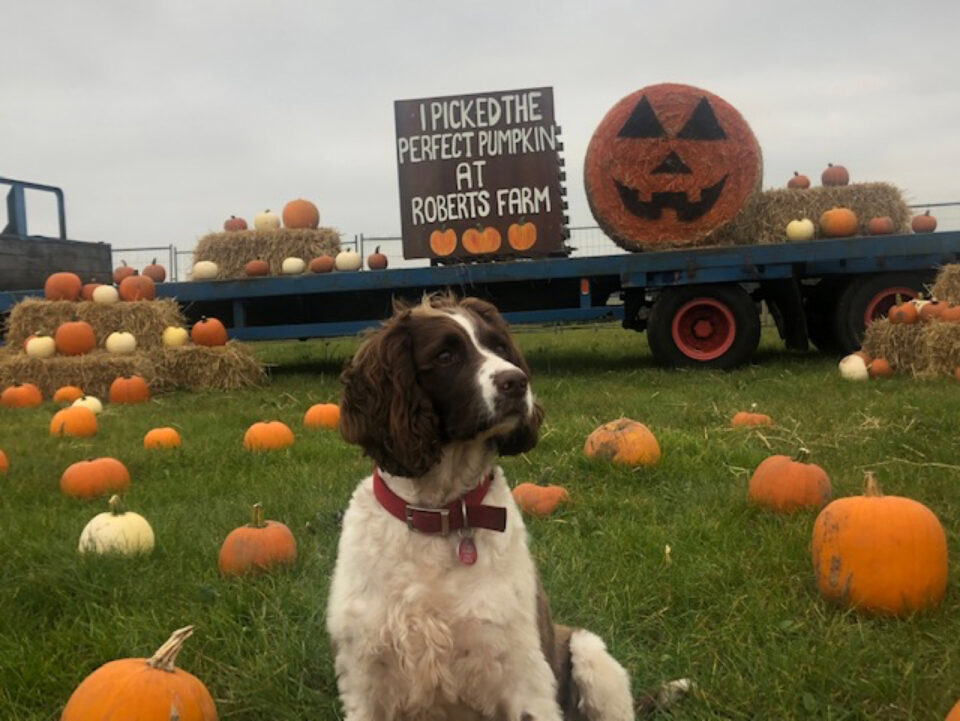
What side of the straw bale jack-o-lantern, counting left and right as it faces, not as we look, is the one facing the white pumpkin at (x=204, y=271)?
right

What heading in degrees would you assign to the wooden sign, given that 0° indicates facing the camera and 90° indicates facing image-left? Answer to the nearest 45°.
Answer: approximately 0°

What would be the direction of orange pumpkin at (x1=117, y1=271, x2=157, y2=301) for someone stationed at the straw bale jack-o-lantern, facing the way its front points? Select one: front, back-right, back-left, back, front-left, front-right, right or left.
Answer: right

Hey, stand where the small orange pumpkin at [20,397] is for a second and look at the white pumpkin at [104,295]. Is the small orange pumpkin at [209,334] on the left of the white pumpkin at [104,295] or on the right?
right

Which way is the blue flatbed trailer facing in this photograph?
to the viewer's left

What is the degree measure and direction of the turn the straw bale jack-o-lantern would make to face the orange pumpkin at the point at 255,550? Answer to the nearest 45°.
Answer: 0° — it already faces it

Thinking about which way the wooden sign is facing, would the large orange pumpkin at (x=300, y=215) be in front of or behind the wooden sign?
behind

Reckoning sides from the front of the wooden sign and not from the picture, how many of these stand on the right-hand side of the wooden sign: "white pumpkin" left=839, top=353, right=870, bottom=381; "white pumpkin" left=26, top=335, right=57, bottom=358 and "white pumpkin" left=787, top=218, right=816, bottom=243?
1

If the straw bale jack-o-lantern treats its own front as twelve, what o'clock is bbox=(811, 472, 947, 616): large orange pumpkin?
The large orange pumpkin is roughly at 12 o'clock from the straw bale jack-o-lantern.

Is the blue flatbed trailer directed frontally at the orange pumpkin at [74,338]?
yes

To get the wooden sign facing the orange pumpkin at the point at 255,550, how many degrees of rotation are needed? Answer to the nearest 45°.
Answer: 0° — it already faces it

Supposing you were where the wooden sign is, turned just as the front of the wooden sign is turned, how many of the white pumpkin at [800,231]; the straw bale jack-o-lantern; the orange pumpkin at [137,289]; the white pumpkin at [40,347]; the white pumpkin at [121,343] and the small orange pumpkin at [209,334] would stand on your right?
4

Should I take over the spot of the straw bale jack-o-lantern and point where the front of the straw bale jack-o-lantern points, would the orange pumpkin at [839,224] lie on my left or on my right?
on my left

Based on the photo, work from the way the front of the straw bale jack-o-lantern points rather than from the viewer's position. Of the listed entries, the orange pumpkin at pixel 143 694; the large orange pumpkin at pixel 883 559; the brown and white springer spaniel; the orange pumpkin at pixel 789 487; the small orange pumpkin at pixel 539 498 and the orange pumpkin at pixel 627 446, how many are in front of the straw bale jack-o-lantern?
6

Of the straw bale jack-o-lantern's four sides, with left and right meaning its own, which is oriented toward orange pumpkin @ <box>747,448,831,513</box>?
front
